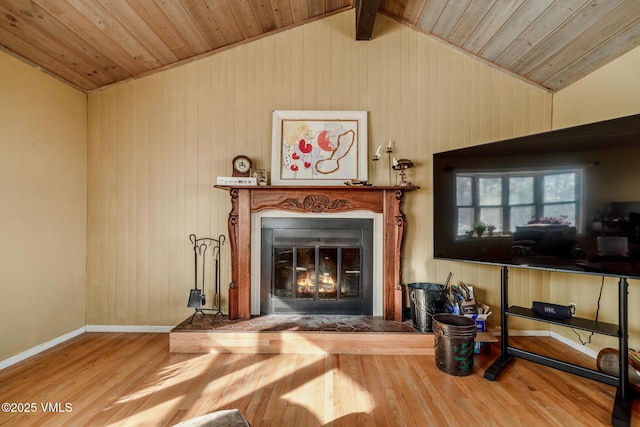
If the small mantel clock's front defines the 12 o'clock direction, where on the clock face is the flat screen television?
The flat screen television is roughly at 10 o'clock from the small mantel clock.

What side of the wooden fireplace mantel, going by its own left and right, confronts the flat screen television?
left

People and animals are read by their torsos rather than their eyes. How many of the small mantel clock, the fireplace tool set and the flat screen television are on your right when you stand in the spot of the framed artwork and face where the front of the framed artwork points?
2

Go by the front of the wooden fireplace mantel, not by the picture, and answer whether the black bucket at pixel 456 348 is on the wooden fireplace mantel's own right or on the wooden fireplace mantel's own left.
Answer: on the wooden fireplace mantel's own left

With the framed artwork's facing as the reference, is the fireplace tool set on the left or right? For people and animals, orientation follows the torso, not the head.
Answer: on its right

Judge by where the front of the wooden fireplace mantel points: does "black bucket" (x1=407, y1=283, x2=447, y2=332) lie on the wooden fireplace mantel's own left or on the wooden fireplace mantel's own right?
on the wooden fireplace mantel's own left

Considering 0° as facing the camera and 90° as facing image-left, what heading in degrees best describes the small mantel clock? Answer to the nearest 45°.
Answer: approximately 0°

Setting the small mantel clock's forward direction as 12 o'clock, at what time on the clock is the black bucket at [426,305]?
The black bucket is roughly at 10 o'clock from the small mantel clock.
